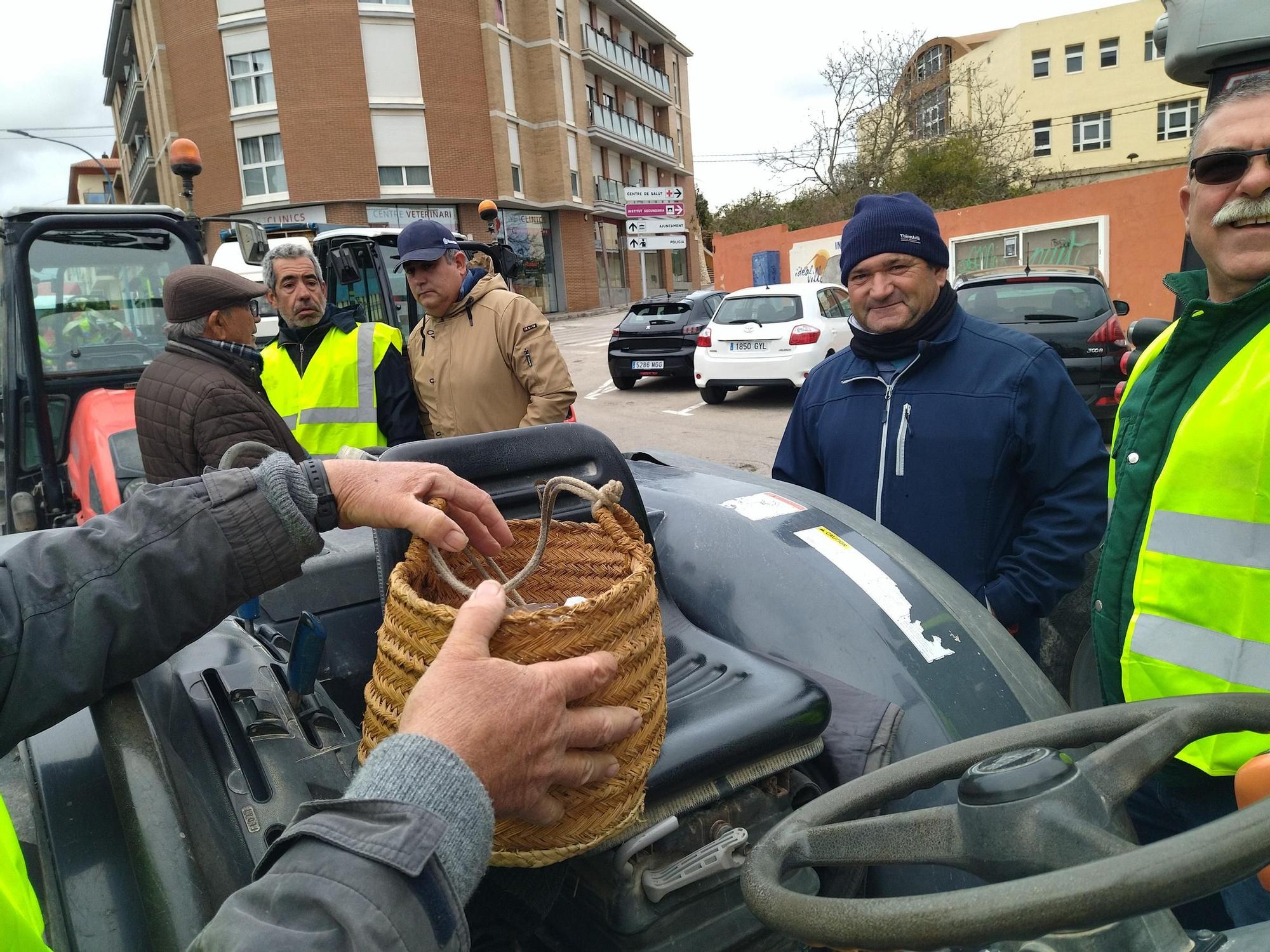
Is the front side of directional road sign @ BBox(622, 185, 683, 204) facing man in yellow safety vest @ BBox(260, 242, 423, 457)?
yes

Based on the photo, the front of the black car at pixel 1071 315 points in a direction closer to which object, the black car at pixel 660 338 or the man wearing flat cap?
the black car

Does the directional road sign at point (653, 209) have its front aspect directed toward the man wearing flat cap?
yes

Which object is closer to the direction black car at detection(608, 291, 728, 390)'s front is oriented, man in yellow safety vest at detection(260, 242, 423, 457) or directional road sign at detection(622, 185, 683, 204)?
the directional road sign

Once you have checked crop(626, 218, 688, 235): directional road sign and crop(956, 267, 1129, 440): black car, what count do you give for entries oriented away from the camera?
1

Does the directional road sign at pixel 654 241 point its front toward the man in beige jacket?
yes

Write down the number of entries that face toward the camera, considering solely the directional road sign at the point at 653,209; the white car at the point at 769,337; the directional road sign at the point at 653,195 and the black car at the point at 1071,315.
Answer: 2

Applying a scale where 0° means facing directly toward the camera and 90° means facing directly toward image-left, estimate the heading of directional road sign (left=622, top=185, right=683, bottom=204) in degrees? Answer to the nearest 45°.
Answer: approximately 0°

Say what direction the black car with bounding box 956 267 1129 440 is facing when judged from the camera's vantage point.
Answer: facing away from the viewer

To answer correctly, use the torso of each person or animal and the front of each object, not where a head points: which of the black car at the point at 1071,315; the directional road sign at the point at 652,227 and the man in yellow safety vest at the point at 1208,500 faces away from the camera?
the black car

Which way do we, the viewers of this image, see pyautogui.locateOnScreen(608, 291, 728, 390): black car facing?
facing away from the viewer and to the right of the viewer
